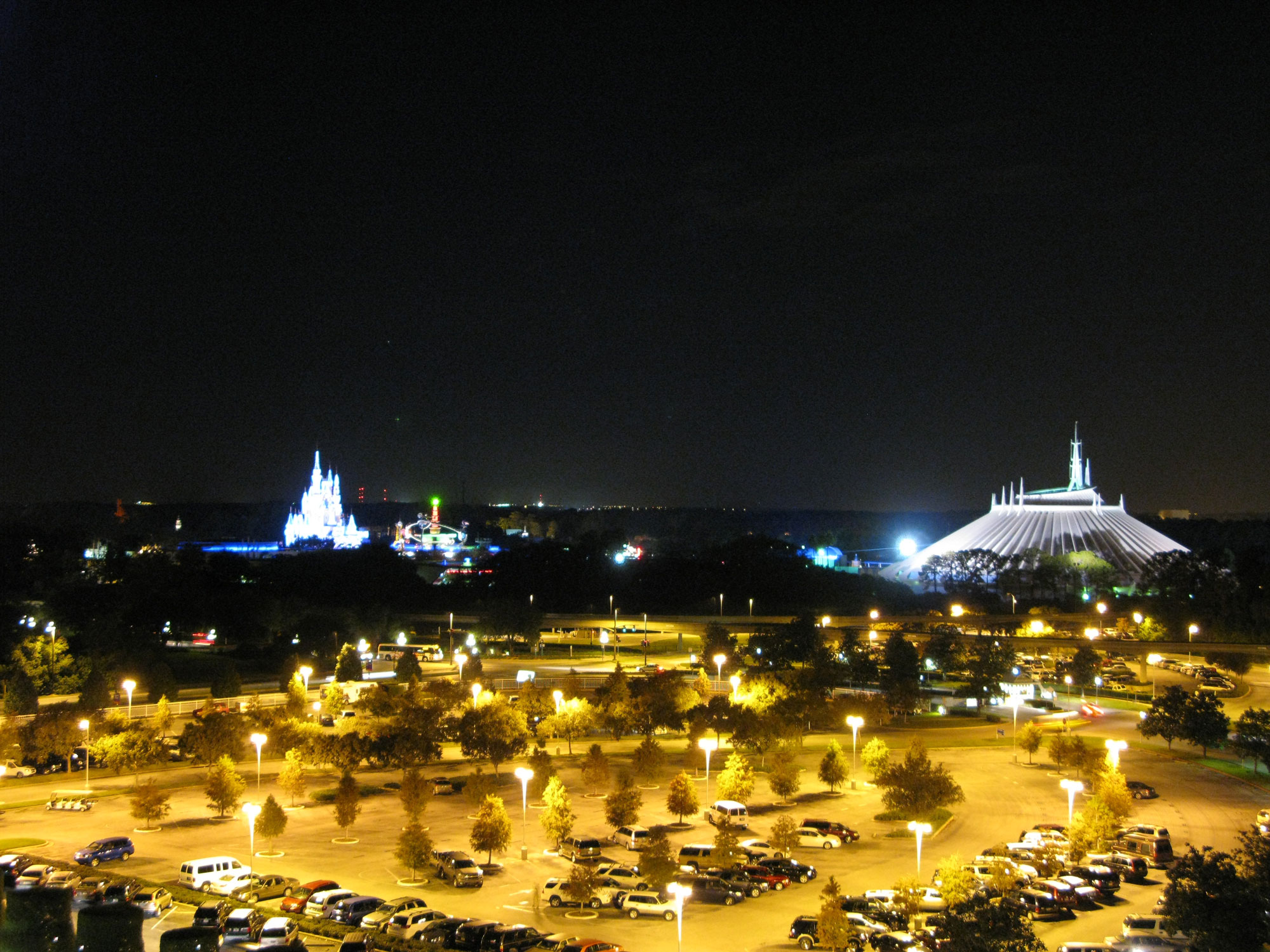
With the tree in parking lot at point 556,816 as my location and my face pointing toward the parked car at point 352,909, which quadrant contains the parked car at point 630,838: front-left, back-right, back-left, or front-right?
back-left

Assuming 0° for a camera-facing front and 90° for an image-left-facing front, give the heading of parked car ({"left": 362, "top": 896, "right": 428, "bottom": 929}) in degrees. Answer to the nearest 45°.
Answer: approximately 45°

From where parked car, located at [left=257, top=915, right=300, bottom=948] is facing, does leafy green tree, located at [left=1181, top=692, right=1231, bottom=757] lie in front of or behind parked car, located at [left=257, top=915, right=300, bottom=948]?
in front

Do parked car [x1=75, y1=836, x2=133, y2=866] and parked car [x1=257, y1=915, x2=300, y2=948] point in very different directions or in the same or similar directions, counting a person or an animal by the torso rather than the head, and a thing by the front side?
very different directions
